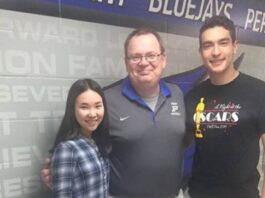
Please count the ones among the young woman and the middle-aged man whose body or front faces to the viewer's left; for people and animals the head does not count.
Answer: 0

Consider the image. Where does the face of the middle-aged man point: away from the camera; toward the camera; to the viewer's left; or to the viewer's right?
toward the camera

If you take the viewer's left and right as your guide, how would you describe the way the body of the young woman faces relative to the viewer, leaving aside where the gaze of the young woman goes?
facing the viewer and to the right of the viewer

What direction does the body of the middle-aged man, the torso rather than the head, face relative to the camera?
toward the camera

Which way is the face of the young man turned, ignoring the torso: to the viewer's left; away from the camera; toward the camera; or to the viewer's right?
toward the camera

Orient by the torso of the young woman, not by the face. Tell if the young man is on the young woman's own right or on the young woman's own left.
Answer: on the young woman's own left

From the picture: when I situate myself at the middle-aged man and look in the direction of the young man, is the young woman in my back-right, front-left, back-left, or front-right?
back-right
